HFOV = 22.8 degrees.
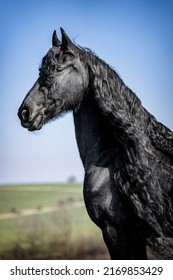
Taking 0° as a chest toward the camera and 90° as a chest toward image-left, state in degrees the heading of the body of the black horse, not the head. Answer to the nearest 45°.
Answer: approximately 90°
